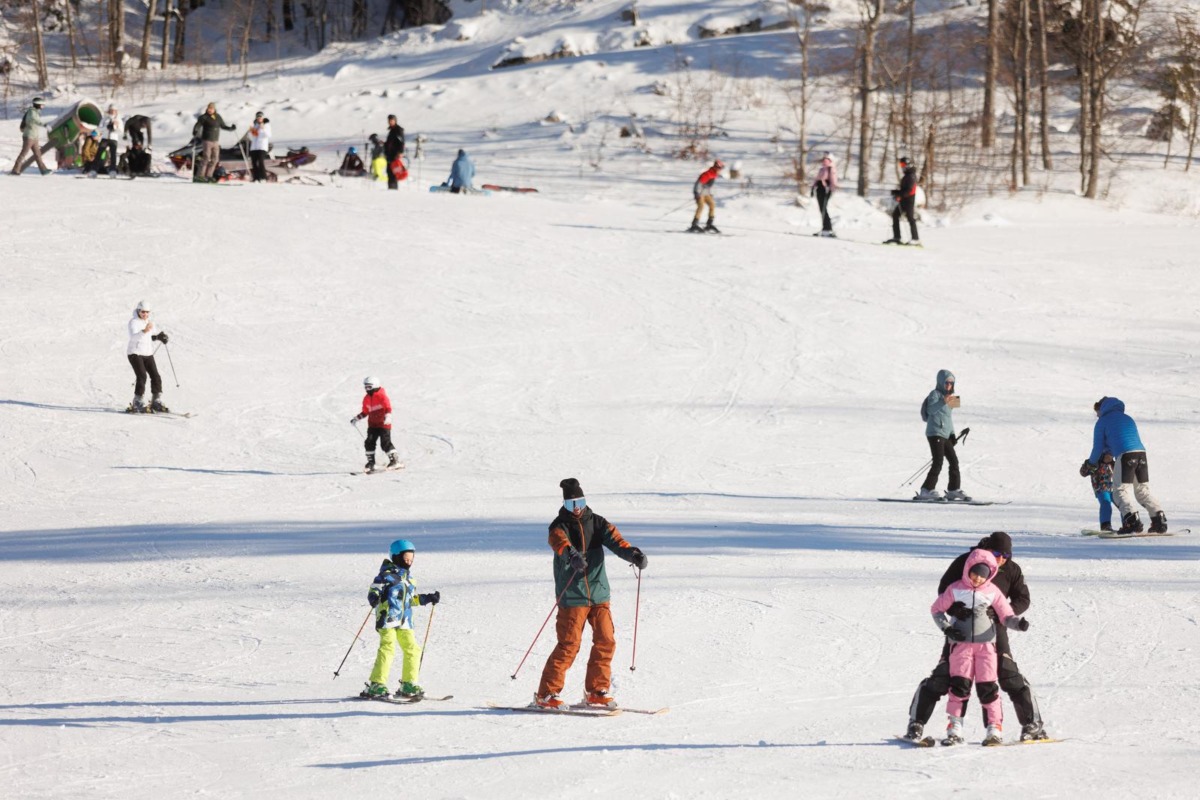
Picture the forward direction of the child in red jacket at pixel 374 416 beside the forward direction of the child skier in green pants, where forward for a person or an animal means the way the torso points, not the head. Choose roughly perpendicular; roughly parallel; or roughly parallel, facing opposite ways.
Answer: roughly perpendicular

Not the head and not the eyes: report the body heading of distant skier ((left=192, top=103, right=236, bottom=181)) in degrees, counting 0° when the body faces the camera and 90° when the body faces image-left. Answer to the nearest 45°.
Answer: approximately 0°

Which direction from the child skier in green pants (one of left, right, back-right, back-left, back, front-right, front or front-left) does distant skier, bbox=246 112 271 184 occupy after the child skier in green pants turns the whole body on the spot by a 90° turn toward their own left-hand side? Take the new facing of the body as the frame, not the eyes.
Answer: front-left

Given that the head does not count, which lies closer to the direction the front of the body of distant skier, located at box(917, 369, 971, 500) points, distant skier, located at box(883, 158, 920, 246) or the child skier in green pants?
the child skier in green pants

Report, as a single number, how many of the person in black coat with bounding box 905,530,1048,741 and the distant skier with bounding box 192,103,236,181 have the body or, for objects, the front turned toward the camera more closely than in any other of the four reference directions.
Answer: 2

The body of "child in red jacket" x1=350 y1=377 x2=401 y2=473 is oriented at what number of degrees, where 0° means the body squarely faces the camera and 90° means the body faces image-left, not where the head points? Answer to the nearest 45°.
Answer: approximately 45°

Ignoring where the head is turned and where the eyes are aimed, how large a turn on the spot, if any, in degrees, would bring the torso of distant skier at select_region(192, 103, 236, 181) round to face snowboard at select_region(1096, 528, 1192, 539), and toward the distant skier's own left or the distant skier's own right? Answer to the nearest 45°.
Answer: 0° — they already face it

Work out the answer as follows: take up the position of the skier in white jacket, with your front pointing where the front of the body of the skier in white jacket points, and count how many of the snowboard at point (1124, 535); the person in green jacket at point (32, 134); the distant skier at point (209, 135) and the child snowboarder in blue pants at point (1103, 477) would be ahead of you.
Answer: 2
